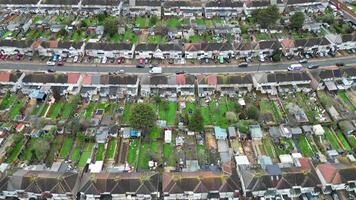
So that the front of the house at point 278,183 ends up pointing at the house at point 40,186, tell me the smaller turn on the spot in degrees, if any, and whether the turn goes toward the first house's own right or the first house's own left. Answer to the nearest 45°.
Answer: approximately 90° to the first house's own right

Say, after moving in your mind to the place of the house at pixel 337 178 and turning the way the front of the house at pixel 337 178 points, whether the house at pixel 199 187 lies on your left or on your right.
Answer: on your right

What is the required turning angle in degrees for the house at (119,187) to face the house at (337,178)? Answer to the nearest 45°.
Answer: approximately 90° to its left

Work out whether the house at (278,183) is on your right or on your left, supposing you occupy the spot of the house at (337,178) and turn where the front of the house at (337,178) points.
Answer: on your right

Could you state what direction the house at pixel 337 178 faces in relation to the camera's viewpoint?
facing the viewer

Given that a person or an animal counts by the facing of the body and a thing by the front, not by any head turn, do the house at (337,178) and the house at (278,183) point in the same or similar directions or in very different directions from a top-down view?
same or similar directions

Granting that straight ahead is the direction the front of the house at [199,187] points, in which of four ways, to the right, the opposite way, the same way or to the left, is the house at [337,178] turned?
the same way

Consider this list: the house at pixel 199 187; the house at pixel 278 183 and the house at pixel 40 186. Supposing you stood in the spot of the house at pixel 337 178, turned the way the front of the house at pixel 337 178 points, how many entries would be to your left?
0

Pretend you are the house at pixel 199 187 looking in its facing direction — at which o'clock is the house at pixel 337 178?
the house at pixel 337 178 is roughly at 9 o'clock from the house at pixel 199 187.

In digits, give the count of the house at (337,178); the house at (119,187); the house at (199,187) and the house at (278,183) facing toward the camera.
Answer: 4

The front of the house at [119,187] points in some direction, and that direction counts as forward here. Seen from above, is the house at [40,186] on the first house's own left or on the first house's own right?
on the first house's own right

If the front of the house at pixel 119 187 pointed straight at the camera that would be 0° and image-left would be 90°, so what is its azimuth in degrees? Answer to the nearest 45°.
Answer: approximately 0°

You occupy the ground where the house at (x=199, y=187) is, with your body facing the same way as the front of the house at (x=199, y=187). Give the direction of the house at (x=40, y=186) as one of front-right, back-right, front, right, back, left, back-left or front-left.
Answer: right

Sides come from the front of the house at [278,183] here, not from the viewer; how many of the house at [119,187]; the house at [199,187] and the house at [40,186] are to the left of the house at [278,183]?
0

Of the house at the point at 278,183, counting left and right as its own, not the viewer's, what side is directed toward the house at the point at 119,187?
right

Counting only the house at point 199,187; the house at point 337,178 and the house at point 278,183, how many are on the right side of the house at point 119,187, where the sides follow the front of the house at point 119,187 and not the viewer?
0

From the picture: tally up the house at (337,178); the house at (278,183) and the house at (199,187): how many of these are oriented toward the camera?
3

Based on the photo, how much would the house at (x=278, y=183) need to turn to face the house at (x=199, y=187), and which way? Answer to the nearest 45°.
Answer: approximately 90° to its right
